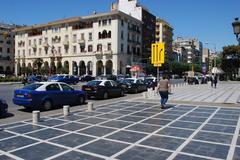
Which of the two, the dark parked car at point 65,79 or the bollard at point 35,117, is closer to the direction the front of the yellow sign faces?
the bollard

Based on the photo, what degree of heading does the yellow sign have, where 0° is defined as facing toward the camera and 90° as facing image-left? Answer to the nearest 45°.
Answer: approximately 0°

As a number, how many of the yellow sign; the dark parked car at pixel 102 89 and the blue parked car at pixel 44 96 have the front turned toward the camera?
1

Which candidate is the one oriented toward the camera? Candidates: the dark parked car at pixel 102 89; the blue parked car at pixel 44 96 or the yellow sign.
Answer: the yellow sign
